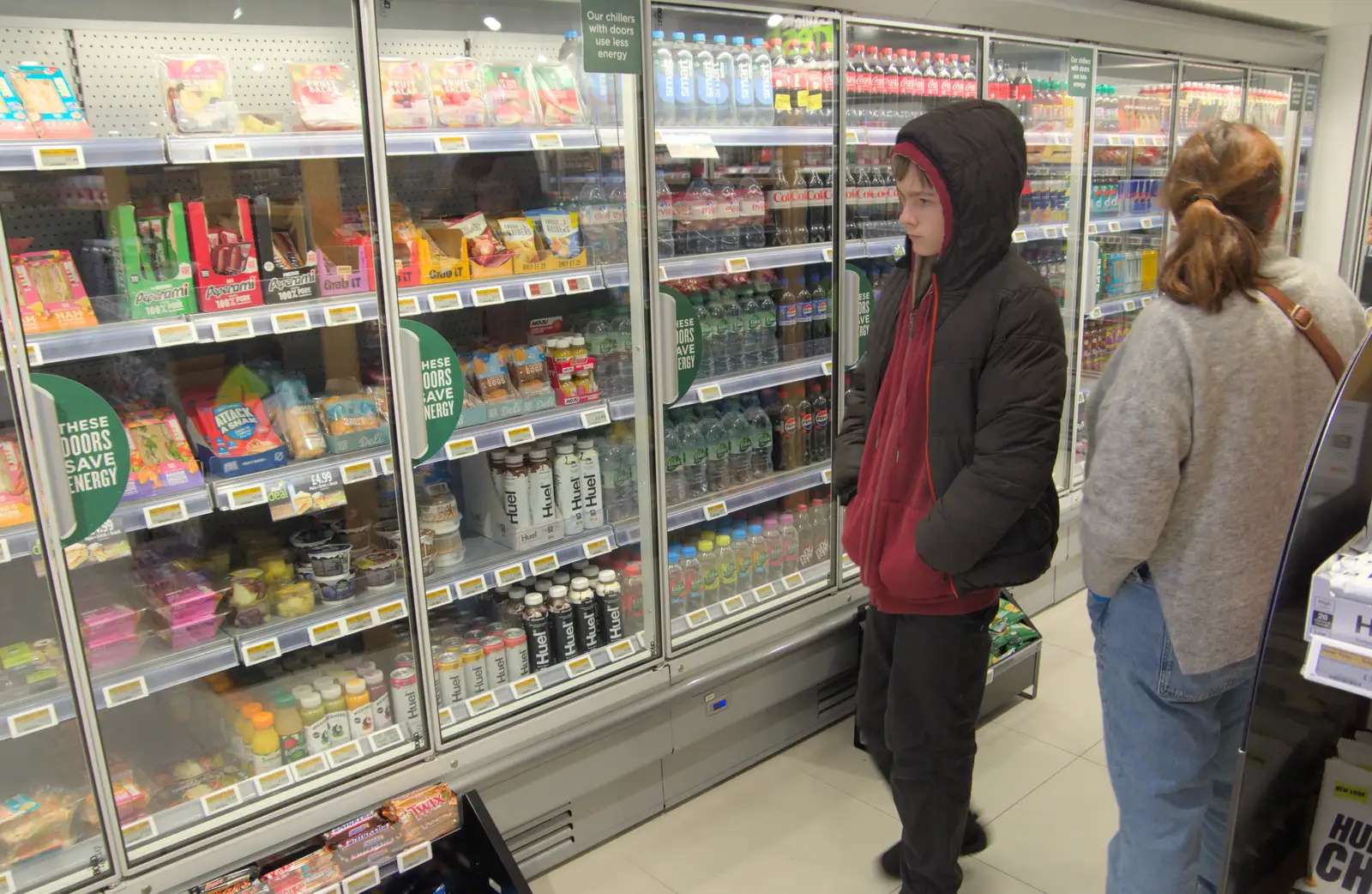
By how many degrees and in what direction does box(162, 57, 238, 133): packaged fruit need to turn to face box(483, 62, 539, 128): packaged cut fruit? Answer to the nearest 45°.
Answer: approximately 90° to its left

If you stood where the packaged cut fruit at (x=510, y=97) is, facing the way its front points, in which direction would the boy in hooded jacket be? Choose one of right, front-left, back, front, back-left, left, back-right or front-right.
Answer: front-left

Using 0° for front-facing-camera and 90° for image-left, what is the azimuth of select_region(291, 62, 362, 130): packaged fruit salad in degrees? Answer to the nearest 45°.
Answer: approximately 0°

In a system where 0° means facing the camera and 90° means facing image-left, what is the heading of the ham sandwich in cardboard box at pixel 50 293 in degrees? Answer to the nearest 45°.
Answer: approximately 0°

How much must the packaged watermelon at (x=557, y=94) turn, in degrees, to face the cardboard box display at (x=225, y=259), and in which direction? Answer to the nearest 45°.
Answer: approximately 45° to its right

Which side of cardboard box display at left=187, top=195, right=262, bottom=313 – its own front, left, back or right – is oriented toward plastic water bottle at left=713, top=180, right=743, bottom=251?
left

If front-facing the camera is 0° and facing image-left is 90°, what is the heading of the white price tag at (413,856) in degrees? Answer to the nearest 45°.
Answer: approximately 315°

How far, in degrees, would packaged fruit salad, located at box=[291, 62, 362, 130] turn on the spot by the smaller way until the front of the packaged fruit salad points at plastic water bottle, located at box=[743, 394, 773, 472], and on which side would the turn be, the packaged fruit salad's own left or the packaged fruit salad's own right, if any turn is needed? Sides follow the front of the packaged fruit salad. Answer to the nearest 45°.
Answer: approximately 135° to the packaged fruit salad's own left

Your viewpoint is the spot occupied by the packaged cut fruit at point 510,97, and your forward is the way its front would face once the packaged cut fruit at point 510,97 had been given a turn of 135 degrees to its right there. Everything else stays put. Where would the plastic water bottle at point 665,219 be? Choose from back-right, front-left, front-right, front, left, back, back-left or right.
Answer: right

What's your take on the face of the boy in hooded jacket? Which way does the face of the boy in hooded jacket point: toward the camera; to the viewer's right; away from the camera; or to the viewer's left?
to the viewer's left
